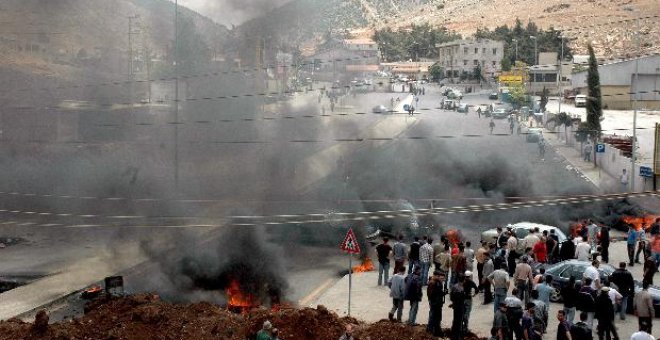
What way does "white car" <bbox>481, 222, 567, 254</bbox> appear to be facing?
to the viewer's left

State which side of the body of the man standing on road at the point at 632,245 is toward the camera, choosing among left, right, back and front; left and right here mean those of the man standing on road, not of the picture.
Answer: back

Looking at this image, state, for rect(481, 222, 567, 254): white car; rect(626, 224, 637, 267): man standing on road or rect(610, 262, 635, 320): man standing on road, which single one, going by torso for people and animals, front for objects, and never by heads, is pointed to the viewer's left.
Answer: the white car

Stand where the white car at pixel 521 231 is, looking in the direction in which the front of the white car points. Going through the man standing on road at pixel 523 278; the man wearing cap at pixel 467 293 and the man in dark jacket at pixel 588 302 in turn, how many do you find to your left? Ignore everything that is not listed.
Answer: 3

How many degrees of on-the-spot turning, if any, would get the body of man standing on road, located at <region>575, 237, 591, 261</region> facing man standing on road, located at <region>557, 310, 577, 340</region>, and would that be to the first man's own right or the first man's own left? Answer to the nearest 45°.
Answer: approximately 180°

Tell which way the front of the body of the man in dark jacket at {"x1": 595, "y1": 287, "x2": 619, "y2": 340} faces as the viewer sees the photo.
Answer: away from the camera

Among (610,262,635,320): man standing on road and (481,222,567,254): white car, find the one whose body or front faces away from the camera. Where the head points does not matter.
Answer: the man standing on road

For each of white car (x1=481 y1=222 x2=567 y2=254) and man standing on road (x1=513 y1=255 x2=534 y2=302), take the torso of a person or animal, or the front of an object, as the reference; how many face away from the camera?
1

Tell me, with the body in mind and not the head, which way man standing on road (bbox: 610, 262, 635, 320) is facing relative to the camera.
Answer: away from the camera

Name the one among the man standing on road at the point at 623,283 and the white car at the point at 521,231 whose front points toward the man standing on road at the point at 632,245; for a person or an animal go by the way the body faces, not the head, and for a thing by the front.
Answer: the man standing on road at the point at 623,283

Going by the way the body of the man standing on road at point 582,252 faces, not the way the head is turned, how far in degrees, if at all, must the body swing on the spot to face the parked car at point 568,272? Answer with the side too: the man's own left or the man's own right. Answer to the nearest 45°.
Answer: approximately 180°

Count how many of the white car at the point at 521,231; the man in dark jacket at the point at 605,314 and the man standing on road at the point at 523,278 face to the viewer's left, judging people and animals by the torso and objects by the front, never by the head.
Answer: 1

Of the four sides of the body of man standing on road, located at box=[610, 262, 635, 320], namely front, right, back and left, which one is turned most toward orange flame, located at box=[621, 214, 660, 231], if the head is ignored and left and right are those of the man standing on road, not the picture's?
front

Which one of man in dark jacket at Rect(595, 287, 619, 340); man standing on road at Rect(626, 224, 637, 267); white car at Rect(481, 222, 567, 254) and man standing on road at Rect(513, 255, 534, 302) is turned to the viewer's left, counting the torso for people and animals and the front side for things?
the white car

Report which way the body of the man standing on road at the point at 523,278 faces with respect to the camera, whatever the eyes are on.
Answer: away from the camera
